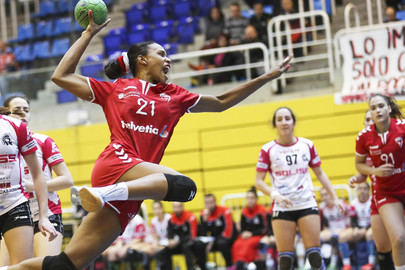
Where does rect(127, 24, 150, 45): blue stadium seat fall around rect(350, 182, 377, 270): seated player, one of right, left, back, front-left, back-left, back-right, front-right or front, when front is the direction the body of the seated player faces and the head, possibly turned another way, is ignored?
back-right

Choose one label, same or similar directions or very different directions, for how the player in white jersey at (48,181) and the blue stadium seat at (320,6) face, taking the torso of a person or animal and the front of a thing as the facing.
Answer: same or similar directions

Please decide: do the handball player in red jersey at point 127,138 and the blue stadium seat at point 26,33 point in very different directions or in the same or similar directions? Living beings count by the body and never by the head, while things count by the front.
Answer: same or similar directions

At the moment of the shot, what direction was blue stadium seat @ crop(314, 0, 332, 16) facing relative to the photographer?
facing the viewer

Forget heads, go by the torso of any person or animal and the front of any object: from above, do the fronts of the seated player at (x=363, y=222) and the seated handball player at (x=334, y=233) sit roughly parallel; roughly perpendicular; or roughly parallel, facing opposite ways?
roughly parallel

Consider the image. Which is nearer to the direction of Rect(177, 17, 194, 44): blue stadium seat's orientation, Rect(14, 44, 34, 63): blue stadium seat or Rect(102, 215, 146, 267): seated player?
the seated player

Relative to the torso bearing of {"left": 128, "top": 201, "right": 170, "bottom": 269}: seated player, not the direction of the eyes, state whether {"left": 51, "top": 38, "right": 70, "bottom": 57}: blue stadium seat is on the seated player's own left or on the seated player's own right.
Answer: on the seated player's own right

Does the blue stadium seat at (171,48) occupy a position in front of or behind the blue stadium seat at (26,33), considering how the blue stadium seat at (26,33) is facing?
in front

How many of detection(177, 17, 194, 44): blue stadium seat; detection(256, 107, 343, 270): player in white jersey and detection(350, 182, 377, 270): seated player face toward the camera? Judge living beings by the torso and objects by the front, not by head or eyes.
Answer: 3

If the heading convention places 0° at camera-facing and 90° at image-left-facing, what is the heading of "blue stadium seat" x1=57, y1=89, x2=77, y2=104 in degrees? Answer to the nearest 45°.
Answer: approximately 315°

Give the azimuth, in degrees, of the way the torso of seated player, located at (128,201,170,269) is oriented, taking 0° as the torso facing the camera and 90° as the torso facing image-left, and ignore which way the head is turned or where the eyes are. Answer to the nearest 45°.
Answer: approximately 45°

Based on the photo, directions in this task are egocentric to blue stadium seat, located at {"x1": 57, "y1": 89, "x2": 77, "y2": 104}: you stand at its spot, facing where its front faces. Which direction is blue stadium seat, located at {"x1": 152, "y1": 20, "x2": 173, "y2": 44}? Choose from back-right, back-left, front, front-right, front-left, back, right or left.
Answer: left

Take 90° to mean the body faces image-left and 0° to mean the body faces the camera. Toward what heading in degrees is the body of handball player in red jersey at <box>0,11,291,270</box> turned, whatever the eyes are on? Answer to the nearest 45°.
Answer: approximately 315°

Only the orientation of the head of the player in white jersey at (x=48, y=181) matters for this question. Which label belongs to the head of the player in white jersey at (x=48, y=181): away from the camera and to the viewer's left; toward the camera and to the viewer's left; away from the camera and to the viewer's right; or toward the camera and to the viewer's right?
toward the camera and to the viewer's right

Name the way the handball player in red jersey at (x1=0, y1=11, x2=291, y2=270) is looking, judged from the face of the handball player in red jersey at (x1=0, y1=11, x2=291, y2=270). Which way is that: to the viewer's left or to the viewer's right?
to the viewer's right

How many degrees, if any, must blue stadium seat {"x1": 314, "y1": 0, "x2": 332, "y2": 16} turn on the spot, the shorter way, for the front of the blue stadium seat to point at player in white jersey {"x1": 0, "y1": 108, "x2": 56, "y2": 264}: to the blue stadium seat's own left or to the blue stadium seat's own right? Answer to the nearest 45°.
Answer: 0° — it already faces them

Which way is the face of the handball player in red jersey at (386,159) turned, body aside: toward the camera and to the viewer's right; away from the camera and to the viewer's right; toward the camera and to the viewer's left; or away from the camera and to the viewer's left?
toward the camera and to the viewer's left
